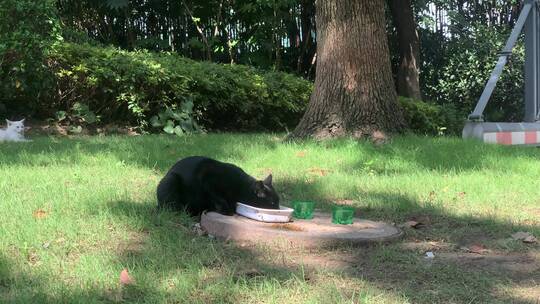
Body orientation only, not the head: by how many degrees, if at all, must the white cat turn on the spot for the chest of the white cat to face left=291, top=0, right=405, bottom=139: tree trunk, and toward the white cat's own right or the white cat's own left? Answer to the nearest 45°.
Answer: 0° — it already faces it

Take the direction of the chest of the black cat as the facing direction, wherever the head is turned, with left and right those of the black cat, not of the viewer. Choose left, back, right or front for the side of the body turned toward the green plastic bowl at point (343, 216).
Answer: front

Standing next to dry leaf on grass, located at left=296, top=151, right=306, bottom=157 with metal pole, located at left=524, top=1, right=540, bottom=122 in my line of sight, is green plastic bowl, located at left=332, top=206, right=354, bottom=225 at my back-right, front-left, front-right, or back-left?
back-right

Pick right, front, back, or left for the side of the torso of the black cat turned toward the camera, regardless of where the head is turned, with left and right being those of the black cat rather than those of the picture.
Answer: right

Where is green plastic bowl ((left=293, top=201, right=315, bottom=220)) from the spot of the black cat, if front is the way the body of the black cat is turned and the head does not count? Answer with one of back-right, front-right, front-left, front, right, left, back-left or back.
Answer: front

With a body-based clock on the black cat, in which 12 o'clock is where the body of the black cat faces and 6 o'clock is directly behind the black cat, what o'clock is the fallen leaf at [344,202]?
The fallen leaf is roughly at 11 o'clock from the black cat.

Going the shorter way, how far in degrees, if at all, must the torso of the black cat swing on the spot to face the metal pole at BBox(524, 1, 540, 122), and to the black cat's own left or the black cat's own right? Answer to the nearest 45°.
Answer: approximately 45° to the black cat's own left

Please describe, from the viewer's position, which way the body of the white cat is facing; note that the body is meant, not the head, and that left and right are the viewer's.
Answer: facing the viewer and to the right of the viewer

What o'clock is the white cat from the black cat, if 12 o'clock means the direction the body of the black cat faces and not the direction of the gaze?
The white cat is roughly at 8 o'clock from the black cat.

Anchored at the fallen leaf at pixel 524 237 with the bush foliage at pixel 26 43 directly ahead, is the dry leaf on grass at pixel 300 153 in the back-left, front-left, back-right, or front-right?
front-right

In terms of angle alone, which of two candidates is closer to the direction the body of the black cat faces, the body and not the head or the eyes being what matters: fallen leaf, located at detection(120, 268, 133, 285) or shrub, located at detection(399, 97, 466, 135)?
the shrub

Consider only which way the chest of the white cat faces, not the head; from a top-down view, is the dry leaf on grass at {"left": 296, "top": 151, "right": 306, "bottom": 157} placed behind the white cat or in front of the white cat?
in front

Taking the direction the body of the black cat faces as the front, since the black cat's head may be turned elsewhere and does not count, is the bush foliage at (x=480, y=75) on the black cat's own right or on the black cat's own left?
on the black cat's own left

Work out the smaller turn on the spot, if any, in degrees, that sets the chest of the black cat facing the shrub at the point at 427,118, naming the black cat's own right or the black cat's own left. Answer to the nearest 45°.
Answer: approximately 45° to the black cat's own left

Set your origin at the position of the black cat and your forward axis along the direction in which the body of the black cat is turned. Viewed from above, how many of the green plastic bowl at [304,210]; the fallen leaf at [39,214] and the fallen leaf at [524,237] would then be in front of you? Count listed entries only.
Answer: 2
